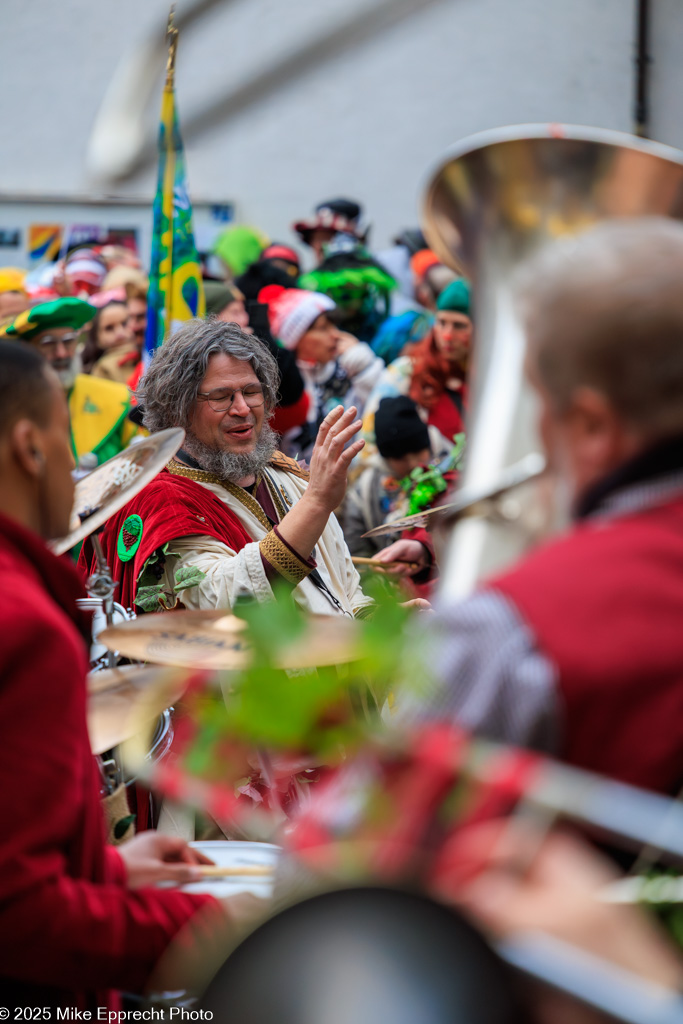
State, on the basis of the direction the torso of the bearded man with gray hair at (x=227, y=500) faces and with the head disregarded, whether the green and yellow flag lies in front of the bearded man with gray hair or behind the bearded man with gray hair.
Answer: behind

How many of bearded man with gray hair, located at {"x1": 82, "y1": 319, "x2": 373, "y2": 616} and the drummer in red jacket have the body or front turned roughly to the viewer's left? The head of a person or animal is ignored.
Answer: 0

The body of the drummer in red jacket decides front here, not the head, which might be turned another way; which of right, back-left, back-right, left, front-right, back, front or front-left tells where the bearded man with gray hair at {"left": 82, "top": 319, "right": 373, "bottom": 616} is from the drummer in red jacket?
front-left

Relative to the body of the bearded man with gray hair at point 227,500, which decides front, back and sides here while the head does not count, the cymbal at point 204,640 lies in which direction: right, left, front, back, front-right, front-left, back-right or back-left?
front-right

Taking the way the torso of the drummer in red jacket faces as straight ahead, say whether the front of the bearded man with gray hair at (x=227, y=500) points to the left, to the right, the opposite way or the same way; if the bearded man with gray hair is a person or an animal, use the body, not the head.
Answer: to the right

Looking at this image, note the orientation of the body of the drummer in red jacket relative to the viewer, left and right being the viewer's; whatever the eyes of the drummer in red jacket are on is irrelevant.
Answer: facing away from the viewer and to the right of the viewer

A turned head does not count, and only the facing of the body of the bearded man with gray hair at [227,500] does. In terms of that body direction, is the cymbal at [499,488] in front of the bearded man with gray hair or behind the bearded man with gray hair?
in front

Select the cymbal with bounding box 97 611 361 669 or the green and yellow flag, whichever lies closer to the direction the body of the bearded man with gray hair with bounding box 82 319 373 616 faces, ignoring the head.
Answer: the cymbal

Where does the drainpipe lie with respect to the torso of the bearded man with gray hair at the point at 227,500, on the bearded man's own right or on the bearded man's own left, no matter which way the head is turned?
on the bearded man's own left

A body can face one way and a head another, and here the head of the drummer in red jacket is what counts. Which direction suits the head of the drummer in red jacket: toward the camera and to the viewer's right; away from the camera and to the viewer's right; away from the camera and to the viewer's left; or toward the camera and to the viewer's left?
away from the camera and to the viewer's right

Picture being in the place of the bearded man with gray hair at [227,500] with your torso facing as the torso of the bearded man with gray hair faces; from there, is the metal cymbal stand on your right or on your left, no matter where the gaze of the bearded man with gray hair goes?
on your right

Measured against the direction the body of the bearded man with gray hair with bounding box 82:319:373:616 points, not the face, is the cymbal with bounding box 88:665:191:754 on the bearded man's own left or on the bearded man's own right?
on the bearded man's own right
